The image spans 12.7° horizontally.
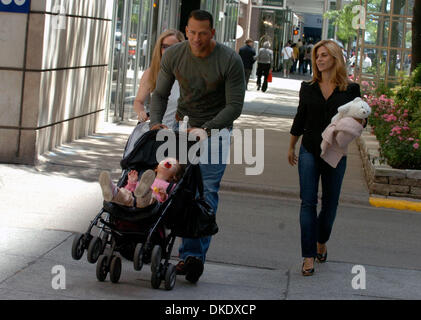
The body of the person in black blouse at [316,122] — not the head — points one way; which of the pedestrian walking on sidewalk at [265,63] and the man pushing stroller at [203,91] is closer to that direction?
the man pushing stroller

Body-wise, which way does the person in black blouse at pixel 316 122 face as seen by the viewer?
toward the camera

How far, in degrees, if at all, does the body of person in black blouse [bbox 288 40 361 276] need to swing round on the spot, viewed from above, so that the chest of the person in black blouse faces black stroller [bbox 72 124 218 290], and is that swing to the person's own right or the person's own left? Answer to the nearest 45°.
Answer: approximately 45° to the person's own right

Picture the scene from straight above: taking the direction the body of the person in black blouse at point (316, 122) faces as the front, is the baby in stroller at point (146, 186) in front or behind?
in front

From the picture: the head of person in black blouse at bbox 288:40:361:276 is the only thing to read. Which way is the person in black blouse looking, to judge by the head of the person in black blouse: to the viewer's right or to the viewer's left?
to the viewer's left

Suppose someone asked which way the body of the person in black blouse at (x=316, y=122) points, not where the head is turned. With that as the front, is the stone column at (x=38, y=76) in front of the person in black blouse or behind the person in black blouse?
behind

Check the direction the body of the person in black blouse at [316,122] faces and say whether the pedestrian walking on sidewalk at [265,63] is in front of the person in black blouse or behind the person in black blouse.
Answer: behind

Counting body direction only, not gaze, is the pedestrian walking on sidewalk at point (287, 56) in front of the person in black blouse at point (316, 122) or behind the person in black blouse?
behind
